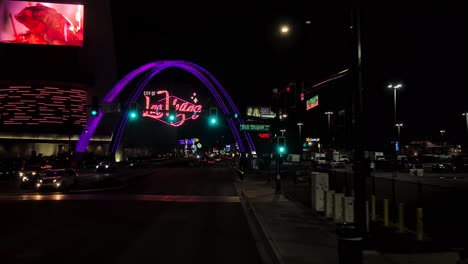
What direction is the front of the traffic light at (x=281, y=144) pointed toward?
toward the camera

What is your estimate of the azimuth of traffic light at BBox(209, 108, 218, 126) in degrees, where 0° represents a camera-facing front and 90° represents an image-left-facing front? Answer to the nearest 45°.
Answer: approximately 0°

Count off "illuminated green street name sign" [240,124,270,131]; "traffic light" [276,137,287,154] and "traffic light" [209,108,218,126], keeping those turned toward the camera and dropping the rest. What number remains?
3

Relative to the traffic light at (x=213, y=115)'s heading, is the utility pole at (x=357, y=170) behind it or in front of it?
in front

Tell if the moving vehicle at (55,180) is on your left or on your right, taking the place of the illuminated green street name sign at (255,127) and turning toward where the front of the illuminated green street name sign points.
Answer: on your right

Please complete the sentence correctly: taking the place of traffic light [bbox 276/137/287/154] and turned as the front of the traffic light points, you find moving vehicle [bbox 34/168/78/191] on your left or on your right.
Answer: on your right

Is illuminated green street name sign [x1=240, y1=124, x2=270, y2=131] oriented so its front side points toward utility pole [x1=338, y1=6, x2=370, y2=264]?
yes

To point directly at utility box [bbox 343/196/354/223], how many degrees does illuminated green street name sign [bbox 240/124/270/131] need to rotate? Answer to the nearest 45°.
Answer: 0° — it already faces it

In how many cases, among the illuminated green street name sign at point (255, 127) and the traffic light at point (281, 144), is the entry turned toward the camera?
2

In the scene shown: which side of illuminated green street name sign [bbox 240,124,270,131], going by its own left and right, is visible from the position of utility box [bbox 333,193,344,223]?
front

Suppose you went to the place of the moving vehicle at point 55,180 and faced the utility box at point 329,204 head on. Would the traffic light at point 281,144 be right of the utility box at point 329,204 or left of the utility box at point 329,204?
left

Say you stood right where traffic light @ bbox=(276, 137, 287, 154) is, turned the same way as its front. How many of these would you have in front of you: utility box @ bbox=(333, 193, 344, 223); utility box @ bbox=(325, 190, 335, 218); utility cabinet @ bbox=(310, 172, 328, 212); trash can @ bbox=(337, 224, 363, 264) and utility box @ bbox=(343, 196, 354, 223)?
5

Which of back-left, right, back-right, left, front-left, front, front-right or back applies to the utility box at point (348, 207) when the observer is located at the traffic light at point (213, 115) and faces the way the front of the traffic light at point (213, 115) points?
front

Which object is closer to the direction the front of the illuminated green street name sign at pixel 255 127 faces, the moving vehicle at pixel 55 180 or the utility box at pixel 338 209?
the utility box

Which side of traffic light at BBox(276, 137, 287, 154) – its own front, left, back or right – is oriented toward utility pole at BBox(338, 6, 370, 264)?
front

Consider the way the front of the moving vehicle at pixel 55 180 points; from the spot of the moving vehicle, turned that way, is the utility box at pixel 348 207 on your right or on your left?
on your left
